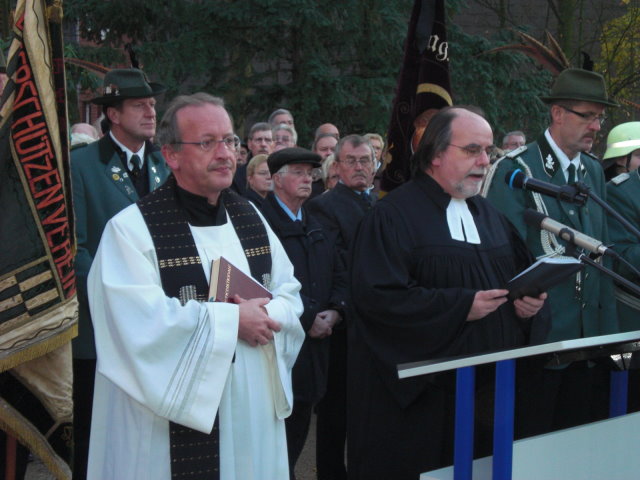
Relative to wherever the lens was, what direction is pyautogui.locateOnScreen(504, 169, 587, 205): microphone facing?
facing to the left of the viewer

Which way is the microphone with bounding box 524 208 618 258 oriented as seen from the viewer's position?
to the viewer's left

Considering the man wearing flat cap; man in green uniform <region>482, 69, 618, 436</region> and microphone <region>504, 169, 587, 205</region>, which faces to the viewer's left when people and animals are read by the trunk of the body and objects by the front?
the microphone

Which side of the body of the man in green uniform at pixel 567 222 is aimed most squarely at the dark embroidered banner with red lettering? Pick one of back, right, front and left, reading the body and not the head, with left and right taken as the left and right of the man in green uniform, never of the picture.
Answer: right

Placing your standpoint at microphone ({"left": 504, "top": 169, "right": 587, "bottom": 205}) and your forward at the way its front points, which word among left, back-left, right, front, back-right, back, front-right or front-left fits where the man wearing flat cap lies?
front-right

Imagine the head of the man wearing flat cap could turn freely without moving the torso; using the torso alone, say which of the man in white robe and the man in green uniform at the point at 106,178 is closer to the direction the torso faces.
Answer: the man in white robe

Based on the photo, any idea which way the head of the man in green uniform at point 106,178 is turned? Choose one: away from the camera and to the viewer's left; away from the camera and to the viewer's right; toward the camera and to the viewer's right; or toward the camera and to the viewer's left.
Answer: toward the camera and to the viewer's right

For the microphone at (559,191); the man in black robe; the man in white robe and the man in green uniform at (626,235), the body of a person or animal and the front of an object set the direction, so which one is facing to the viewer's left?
the microphone

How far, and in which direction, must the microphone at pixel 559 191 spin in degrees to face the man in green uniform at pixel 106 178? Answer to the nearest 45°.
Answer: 0° — it already faces them

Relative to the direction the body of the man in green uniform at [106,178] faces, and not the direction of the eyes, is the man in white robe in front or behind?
in front

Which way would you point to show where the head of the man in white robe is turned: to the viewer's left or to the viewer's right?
to the viewer's right

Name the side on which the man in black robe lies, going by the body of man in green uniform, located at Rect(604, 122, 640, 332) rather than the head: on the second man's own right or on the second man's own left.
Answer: on the second man's own right

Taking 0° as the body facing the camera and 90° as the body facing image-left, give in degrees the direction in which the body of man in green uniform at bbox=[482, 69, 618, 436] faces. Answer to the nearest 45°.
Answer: approximately 315°

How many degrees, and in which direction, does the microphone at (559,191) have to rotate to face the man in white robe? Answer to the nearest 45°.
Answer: approximately 45° to its left

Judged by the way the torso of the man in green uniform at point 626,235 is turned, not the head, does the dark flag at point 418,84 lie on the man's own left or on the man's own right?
on the man's own right
